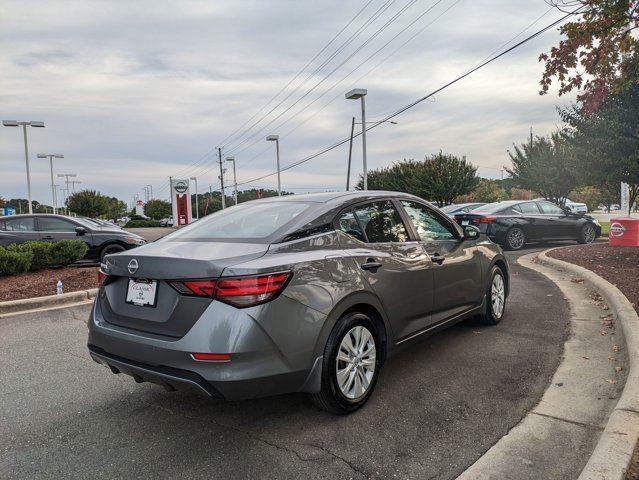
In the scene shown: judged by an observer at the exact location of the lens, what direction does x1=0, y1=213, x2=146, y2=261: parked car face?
facing to the right of the viewer

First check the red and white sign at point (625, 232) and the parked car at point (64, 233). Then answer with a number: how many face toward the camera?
1

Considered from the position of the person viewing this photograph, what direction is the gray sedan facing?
facing away from the viewer and to the right of the viewer

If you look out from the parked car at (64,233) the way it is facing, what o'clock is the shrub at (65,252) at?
The shrub is roughly at 3 o'clock from the parked car.

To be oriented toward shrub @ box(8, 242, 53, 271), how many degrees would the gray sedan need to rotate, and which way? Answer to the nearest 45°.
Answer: approximately 90° to its left

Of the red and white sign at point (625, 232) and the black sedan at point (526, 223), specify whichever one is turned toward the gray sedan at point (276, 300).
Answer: the red and white sign

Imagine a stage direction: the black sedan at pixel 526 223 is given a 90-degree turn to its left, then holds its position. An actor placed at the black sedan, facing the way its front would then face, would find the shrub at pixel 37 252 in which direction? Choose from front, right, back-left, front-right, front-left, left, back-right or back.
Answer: left

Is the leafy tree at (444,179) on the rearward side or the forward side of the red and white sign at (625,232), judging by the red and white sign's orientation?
on the rearward side

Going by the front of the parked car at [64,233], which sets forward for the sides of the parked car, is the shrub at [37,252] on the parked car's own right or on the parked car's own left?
on the parked car's own right

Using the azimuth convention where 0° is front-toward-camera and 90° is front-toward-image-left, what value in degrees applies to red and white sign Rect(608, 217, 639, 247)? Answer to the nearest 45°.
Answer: approximately 0°

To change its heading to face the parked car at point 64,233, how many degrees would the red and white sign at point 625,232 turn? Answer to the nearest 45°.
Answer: approximately 45° to its right
